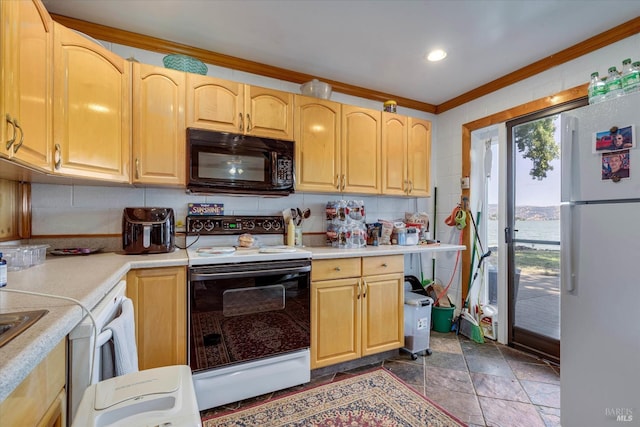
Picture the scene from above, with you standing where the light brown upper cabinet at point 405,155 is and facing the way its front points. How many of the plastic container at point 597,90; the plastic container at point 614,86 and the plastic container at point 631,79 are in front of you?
3

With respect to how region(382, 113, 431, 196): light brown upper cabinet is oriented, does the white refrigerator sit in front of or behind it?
in front

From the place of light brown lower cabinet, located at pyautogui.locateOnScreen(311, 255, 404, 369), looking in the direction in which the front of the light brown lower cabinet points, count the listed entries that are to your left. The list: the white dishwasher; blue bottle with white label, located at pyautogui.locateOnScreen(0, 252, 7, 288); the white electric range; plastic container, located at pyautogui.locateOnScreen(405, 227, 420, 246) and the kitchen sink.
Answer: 1

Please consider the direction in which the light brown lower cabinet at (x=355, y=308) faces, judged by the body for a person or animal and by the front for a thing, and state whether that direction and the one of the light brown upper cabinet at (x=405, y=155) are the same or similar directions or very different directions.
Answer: same or similar directions

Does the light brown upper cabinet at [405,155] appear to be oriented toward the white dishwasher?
no

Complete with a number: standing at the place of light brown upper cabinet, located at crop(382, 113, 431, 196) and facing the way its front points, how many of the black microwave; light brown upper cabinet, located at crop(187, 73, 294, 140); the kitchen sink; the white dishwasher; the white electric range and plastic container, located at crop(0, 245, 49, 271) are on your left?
0

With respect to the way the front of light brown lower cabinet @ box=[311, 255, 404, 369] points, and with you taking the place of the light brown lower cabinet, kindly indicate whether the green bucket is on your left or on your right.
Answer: on your left

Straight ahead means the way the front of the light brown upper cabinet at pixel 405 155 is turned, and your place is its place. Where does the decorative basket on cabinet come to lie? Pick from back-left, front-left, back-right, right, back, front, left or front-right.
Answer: right

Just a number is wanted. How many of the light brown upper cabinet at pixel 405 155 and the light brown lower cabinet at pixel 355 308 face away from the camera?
0

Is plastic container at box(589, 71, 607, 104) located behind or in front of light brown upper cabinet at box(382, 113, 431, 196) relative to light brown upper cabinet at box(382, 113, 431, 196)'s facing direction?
in front

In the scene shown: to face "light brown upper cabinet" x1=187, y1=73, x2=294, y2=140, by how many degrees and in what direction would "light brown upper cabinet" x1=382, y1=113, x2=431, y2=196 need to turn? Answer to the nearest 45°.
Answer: approximately 90° to its right

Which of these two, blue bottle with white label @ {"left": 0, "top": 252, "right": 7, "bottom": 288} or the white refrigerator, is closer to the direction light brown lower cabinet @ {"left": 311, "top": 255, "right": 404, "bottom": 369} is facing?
the white refrigerator

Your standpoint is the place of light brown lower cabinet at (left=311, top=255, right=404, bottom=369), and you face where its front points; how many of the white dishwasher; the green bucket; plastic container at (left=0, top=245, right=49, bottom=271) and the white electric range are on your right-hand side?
3

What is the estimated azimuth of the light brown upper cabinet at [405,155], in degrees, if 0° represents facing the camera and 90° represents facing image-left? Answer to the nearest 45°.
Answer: approximately 315°

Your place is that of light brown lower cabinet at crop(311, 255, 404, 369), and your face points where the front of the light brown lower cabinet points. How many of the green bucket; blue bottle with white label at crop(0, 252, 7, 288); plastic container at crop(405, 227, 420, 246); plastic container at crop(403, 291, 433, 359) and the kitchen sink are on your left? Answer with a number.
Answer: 3

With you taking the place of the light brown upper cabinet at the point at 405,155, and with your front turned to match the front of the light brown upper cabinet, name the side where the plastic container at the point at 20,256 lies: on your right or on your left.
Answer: on your right
